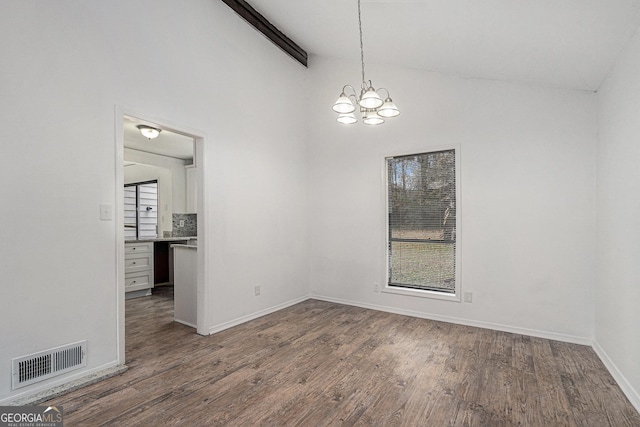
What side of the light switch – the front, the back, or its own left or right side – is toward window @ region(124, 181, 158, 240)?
back

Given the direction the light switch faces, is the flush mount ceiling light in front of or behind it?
behind

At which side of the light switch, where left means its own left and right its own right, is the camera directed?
front

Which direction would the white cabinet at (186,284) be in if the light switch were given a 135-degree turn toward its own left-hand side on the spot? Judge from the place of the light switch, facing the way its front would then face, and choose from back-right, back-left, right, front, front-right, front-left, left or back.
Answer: front

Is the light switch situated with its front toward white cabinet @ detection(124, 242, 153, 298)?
no
